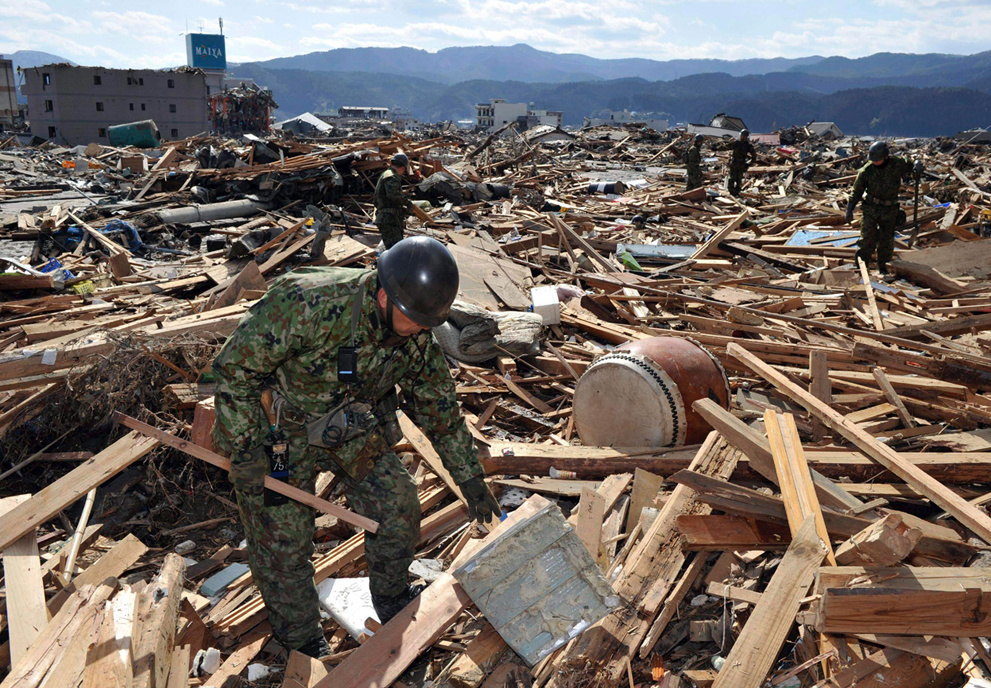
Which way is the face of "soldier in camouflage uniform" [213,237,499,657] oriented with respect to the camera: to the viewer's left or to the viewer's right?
to the viewer's right

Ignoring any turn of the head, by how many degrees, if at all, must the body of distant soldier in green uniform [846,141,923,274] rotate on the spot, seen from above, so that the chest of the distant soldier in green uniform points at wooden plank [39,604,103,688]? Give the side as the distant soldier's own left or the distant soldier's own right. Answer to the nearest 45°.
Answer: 0° — they already face it

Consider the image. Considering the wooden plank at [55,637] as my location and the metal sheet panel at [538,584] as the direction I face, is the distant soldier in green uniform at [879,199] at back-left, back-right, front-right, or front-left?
front-left

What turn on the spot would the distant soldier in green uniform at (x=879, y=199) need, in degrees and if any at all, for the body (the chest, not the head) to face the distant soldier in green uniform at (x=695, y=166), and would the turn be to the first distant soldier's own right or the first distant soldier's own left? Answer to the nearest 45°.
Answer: approximately 135° to the first distant soldier's own right

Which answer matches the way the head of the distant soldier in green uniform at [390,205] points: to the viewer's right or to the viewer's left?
to the viewer's right

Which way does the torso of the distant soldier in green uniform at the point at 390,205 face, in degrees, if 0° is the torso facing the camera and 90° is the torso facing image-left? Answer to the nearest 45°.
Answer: approximately 270°

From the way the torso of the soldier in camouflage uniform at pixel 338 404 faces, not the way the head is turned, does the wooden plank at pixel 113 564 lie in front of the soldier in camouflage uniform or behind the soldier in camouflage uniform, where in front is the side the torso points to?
behind

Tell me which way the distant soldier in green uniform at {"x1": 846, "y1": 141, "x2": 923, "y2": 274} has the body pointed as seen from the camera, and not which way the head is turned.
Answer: toward the camera

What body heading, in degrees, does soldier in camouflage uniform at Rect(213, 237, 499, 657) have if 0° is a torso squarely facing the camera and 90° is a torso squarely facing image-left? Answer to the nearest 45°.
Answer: approximately 315°

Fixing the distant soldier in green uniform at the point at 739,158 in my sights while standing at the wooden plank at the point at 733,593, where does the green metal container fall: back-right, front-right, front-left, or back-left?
front-left

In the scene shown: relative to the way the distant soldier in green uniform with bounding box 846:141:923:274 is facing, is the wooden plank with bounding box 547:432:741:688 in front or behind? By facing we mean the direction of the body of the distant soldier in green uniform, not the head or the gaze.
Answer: in front

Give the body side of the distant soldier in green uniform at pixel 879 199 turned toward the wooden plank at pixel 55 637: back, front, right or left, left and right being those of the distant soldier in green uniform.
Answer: front
